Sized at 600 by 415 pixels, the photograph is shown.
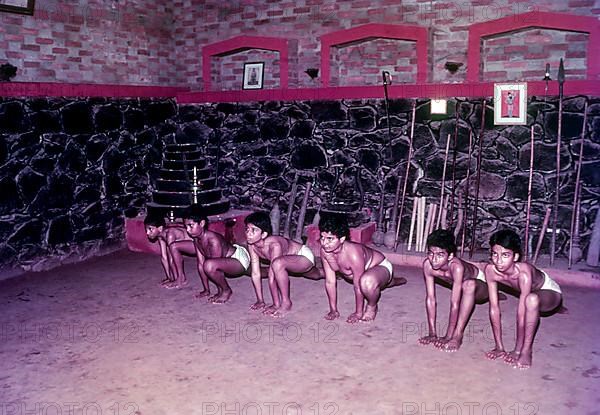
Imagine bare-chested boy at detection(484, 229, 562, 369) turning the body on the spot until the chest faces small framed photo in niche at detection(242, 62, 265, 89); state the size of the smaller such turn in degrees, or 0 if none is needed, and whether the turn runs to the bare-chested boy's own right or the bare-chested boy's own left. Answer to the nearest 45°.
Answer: approximately 90° to the bare-chested boy's own right

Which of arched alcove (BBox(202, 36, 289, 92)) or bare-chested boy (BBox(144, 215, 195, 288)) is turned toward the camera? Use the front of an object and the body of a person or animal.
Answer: the arched alcove

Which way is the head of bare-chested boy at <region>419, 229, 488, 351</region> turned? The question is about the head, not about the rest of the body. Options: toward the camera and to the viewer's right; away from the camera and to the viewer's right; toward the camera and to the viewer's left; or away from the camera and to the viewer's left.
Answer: toward the camera and to the viewer's left

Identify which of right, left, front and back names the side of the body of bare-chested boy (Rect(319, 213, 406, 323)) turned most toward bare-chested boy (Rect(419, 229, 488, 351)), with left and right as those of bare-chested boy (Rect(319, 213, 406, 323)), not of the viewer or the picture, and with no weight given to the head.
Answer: left

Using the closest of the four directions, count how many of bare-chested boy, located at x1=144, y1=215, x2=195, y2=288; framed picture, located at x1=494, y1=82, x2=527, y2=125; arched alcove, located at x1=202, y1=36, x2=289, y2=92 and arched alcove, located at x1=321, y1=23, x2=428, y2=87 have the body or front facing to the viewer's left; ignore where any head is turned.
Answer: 1

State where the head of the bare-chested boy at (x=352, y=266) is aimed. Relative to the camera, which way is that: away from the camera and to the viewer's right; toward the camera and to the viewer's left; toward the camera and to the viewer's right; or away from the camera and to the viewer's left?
toward the camera and to the viewer's left

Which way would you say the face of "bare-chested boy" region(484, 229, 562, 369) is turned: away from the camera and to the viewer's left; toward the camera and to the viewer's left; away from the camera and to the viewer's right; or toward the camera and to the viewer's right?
toward the camera and to the viewer's left

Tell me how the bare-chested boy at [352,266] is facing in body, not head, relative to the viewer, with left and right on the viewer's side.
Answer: facing the viewer and to the left of the viewer

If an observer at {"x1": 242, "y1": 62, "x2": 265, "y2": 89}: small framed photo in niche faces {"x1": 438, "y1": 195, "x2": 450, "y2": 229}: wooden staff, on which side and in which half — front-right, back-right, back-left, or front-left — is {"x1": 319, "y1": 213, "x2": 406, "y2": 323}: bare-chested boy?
front-right

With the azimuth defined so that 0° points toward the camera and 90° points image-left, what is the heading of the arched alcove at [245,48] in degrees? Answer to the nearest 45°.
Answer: approximately 0°

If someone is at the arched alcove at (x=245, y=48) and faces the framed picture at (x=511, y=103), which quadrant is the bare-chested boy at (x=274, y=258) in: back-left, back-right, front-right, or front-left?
front-right

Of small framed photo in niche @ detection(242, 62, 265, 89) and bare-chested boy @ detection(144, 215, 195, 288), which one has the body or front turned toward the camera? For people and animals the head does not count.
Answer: the small framed photo in niche

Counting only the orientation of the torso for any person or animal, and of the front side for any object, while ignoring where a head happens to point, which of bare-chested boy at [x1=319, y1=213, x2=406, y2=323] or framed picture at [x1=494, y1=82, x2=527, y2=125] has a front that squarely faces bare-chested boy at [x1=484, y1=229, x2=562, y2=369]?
the framed picture

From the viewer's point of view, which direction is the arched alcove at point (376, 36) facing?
toward the camera

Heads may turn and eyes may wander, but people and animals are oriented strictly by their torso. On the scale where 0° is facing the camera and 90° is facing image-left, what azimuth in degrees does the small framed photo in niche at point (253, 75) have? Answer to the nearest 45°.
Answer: approximately 0°

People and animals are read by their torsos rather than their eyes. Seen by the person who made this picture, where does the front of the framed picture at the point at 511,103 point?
facing the viewer
